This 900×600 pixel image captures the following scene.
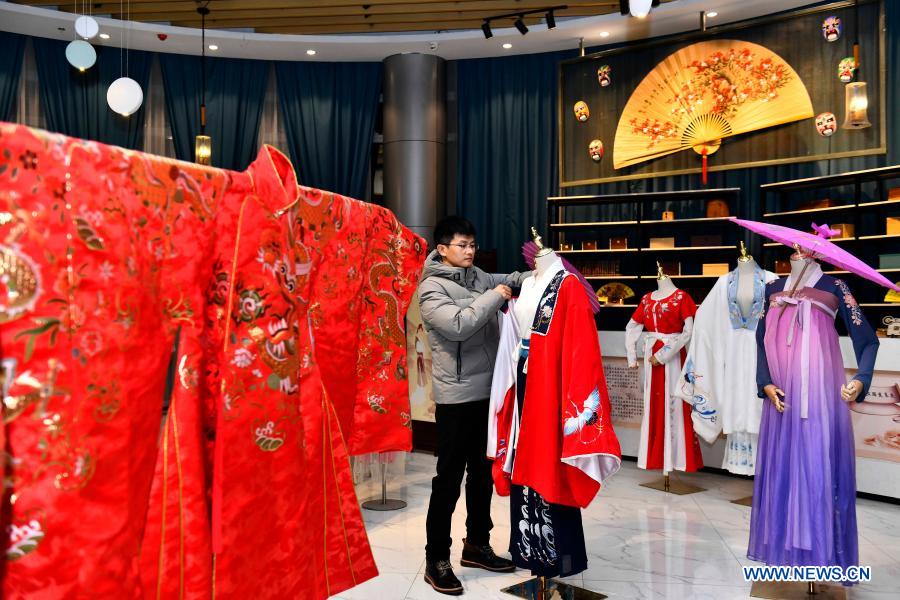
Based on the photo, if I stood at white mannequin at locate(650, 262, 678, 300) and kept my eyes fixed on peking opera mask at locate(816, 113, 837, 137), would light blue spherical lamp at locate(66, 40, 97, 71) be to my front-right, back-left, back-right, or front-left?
back-left

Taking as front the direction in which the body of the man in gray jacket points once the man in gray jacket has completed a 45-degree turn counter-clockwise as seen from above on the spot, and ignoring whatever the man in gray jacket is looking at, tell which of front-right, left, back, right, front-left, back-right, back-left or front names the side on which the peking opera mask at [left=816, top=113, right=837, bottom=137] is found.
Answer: front-left

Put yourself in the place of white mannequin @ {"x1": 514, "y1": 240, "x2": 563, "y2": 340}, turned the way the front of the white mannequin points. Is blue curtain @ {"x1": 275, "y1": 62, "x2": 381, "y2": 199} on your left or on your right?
on your right

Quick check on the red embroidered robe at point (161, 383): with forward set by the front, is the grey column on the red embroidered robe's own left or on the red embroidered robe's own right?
on the red embroidered robe's own left

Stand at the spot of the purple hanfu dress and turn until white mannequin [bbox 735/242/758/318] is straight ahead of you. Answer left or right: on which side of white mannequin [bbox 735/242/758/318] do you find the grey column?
left

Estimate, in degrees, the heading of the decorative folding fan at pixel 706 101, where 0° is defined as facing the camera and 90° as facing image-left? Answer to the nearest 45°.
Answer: approximately 0°

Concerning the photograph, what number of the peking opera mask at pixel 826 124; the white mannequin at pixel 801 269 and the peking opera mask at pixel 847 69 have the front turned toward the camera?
3

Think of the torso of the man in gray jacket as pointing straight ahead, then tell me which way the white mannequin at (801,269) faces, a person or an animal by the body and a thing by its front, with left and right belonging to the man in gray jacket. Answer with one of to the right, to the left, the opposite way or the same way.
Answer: to the right

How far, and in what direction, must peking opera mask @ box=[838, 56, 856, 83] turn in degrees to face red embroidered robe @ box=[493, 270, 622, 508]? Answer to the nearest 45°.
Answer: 0° — it already faces it

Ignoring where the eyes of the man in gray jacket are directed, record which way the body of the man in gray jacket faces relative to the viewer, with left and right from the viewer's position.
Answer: facing the viewer and to the right of the viewer

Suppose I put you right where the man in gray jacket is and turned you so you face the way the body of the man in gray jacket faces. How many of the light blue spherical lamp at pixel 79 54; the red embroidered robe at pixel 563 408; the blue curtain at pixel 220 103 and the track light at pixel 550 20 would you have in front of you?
1

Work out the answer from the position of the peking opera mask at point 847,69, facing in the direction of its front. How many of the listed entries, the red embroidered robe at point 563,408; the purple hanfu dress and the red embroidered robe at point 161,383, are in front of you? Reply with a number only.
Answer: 3

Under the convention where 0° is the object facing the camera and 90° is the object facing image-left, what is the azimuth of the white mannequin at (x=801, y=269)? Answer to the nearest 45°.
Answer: approximately 0°

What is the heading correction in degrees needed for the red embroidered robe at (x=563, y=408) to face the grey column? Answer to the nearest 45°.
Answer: approximately 135° to its right

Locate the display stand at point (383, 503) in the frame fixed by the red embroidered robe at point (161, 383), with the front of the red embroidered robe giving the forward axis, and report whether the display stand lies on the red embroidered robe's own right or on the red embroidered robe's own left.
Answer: on the red embroidered robe's own left
